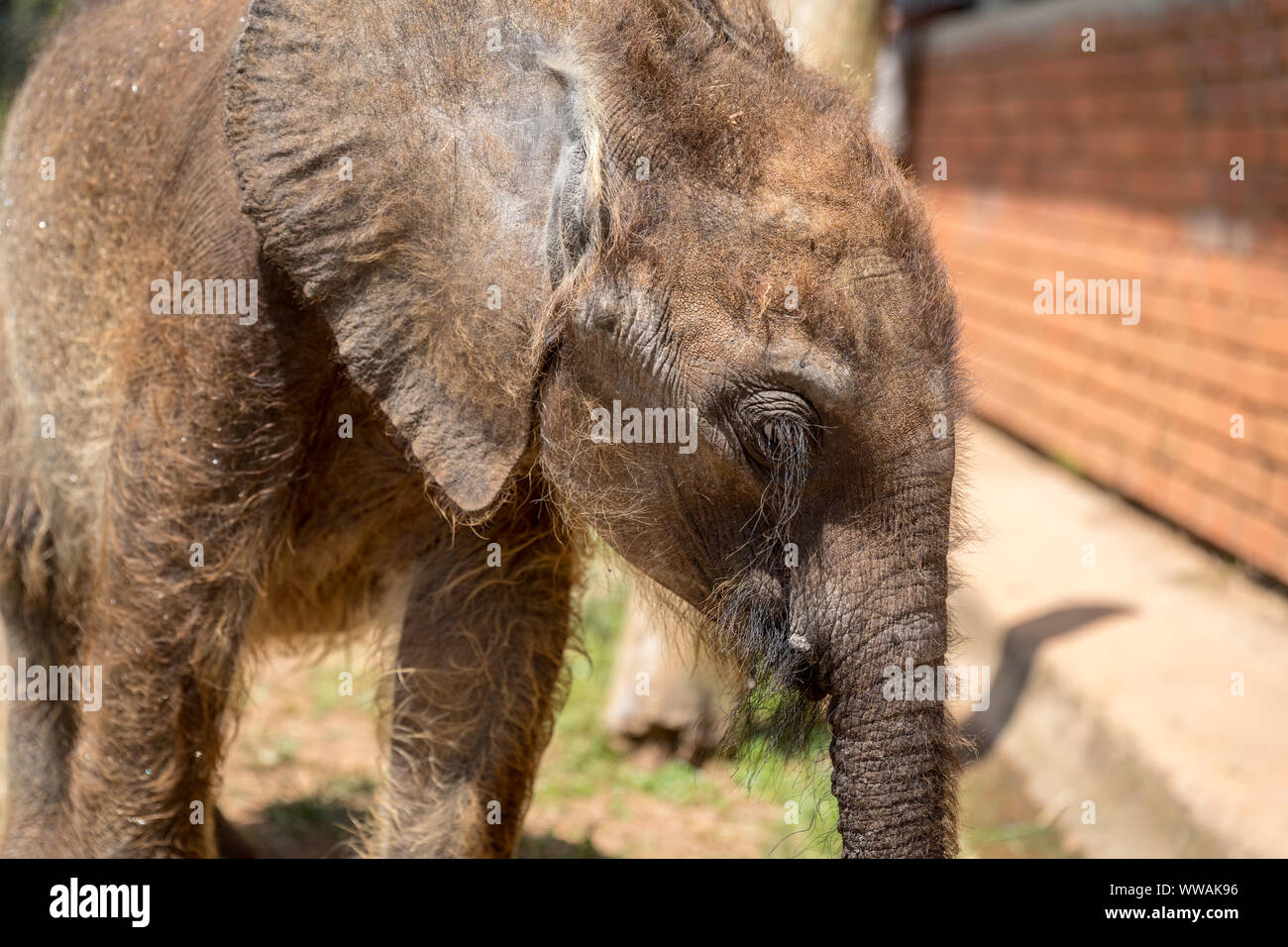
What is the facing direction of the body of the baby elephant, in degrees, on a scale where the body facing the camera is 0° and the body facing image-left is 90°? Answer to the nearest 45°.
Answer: approximately 315°
